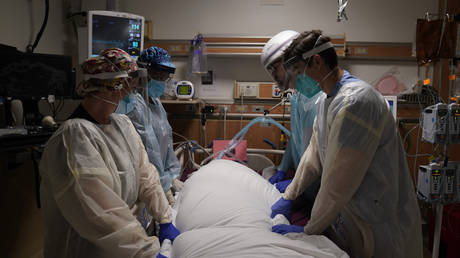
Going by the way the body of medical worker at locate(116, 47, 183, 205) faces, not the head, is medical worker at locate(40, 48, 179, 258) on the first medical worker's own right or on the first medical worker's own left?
on the first medical worker's own right

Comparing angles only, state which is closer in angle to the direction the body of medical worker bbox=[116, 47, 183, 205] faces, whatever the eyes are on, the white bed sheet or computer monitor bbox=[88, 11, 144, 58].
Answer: the white bed sheet

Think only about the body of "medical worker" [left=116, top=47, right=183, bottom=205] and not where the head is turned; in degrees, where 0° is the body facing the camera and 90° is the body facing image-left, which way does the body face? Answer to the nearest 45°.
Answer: approximately 315°

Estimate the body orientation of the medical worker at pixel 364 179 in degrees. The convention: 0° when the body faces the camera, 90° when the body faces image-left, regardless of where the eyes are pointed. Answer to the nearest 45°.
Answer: approximately 90°

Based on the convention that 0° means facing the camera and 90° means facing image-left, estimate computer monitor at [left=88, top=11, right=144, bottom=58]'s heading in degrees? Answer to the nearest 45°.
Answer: approximately 315°

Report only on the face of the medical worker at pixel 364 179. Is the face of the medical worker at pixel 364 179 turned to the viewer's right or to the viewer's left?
to the viewer's left

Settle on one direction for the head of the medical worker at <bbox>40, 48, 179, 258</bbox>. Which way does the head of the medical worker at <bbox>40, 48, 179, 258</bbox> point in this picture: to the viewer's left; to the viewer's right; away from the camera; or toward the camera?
to the viewer's right

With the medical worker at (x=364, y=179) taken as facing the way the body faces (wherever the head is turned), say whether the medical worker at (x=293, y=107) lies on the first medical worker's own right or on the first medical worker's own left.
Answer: on the first medical worker's own right

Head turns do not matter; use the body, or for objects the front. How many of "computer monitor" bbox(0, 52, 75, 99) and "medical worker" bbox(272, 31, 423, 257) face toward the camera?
1

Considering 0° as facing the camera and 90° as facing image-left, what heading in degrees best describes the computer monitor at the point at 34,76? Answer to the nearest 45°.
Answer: approximately 0°
